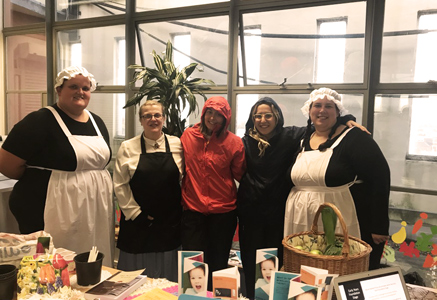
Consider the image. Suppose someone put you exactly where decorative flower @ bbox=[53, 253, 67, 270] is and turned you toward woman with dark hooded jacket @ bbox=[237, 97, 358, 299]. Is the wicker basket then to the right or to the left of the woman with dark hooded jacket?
right

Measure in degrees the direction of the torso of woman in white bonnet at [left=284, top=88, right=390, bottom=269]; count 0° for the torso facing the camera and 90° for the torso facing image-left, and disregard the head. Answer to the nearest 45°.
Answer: approximately 45°

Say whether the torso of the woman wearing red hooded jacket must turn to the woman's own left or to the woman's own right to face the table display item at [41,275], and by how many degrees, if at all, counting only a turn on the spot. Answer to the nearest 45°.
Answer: approximately 45° to the woman's own right

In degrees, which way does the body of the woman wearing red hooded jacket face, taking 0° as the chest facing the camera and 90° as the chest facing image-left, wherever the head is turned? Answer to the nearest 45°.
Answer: approximately 0°

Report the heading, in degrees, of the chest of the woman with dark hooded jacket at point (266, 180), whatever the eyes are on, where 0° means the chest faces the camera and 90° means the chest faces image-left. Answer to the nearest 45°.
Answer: approximately 0°

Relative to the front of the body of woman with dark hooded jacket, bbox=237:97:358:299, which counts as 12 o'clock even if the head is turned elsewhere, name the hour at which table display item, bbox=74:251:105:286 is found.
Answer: The table display item is roughly at 1 o'clock from the woman with dark hooded jacket.

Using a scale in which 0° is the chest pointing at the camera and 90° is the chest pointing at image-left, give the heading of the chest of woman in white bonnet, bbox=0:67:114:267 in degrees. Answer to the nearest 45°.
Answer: approximately 315°
